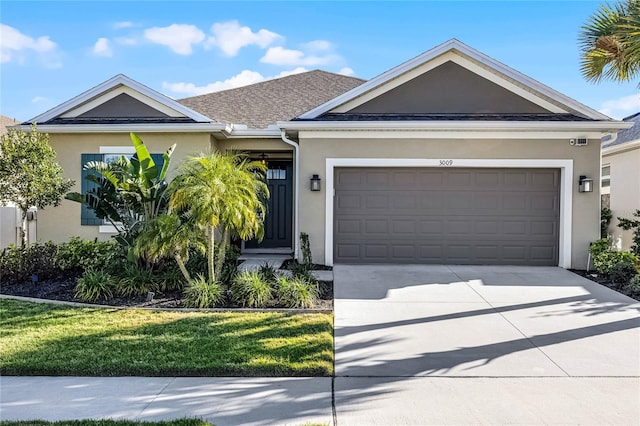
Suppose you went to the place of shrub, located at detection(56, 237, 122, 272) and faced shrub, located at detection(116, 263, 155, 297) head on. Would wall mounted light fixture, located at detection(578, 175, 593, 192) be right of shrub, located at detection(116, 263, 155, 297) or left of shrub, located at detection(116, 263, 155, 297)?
left

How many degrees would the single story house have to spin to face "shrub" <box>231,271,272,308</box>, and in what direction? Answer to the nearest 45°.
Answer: approximately 45° to its right

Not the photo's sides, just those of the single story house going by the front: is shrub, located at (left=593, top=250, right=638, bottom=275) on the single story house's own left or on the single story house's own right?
on the single story house's own left

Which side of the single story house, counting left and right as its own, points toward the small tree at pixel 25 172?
right

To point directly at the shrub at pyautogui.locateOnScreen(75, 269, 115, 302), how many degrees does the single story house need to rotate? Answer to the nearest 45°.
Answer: approximately 45° to its right

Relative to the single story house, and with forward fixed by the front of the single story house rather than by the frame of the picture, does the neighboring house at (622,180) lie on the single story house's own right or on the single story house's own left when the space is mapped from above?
on the single story house's own left

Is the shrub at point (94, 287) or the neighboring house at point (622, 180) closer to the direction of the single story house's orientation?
the shrub

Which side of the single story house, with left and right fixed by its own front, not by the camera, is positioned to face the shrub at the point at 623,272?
left

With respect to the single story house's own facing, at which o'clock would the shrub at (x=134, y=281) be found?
The shrub is roughly at 2 o'clock from the single story house.

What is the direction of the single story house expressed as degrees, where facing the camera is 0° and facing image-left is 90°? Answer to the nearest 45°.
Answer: approximately 0°
